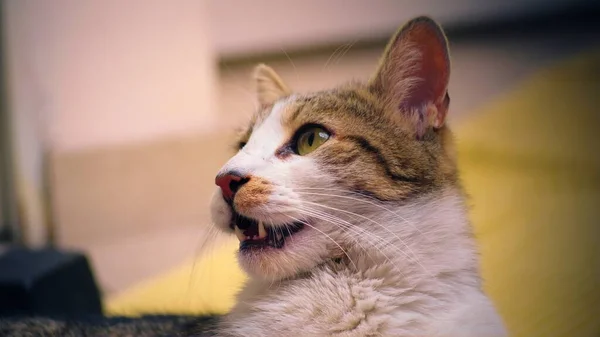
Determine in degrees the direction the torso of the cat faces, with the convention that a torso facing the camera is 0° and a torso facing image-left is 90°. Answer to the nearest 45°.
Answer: approximately 45°
